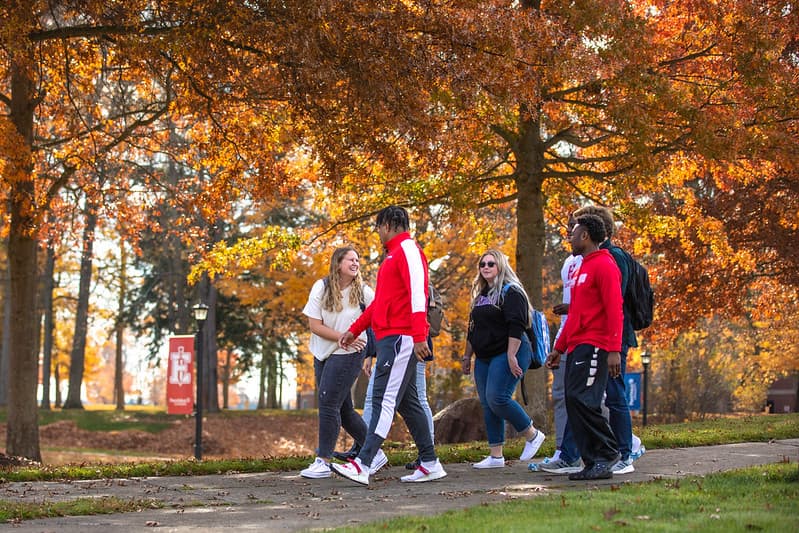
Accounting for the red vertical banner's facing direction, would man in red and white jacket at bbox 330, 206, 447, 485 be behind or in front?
in front

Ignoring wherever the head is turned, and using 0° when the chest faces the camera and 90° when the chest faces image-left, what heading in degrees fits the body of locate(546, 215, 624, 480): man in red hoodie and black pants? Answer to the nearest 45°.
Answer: approximately 90°

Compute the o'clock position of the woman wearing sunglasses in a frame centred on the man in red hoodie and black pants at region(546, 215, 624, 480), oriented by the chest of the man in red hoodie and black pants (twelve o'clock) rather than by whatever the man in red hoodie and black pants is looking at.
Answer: The woman wearing sunglasses is roughly at 2 o'clock from the man in red hoodie and black pants.

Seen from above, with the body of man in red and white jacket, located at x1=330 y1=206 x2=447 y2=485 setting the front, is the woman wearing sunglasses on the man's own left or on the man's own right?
on the man's own right

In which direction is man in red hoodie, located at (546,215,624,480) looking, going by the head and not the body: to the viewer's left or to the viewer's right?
to the viewer's left

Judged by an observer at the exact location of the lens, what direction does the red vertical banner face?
facing the viewer

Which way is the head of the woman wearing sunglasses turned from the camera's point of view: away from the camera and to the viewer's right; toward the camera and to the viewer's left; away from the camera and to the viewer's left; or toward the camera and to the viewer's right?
toward the camera and to the viewer's left

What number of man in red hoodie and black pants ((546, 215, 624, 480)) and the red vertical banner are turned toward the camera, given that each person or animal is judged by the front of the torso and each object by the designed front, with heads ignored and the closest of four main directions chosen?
1

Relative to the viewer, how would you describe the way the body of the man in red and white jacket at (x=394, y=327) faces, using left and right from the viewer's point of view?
facing to the left of the viewer
